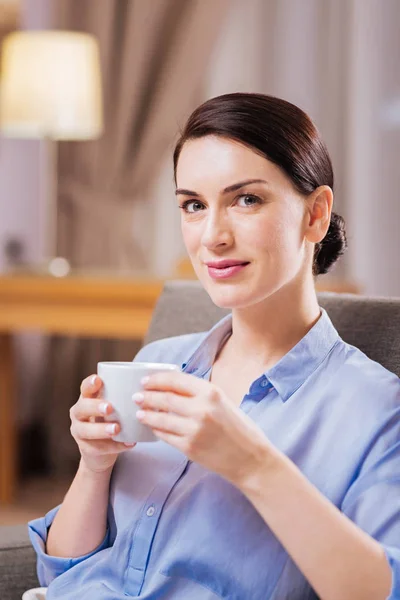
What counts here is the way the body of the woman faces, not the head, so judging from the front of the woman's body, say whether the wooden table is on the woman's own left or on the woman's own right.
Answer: on the woman's own right

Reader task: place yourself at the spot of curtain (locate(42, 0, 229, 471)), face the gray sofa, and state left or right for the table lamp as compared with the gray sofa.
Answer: right

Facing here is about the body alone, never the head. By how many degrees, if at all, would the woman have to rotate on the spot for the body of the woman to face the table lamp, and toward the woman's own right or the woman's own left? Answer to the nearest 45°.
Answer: approximately 135° to the woman's own right

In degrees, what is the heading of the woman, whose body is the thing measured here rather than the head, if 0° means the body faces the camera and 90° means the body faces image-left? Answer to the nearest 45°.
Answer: approximately 45°
